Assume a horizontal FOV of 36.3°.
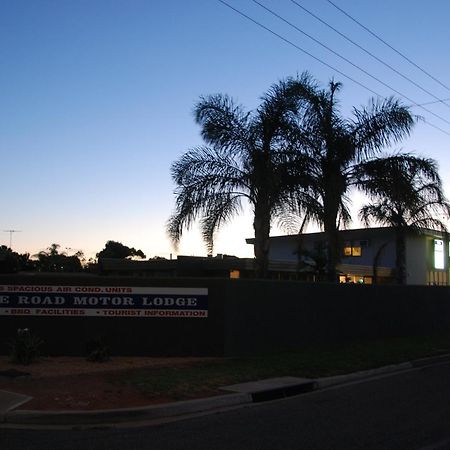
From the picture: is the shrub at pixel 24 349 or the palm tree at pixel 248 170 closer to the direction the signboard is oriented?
the shrub

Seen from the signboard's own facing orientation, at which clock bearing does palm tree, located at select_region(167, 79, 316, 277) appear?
The palm tree is roughly at 8 o'clock from the signboard.

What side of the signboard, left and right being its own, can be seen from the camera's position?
front

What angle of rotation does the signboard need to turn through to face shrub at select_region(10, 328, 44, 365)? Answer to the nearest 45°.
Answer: approximately 45° to its right

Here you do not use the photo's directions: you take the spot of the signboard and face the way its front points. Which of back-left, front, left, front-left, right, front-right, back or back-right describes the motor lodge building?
back-left

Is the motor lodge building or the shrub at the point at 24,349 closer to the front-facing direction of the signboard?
the shrub
